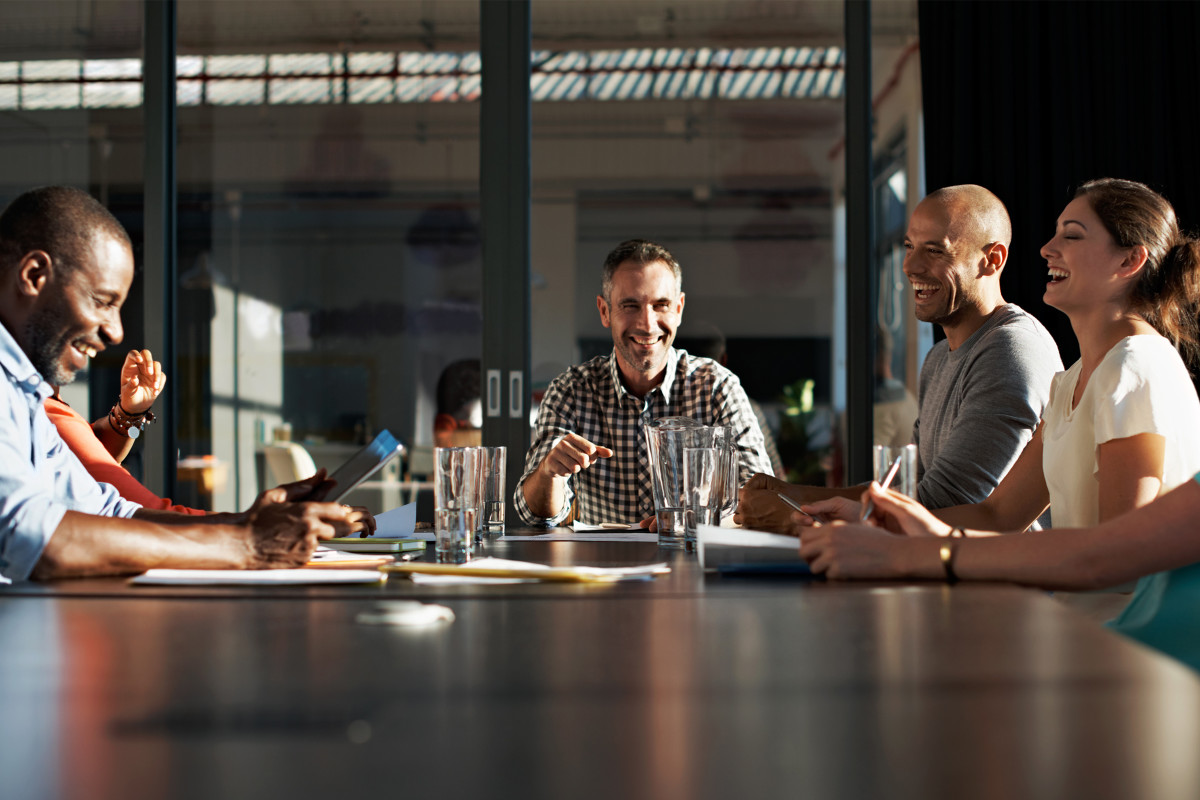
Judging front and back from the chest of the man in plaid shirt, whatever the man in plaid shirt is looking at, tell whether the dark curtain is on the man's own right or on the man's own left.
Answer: on the man's own left

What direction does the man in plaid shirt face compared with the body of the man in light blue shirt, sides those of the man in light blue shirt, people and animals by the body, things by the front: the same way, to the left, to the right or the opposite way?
to the right

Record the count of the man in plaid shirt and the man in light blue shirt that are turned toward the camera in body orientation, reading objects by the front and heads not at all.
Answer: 1

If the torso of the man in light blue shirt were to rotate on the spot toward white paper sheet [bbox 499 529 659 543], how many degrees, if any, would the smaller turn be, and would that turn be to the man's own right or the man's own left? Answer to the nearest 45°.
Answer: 0° — they already face it

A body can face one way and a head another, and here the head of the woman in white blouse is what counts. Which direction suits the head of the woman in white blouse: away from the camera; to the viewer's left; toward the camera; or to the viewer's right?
to the viewer's left

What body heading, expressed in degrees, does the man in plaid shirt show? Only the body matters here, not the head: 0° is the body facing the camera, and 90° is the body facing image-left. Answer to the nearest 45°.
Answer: approximately 0°

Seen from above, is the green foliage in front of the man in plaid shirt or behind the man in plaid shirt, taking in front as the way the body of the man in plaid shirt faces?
behind

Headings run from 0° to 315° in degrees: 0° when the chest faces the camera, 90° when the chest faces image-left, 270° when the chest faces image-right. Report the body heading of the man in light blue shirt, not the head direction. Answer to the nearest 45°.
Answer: approximately 270°

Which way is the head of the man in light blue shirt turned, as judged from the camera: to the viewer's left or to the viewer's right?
to the viewer's right
